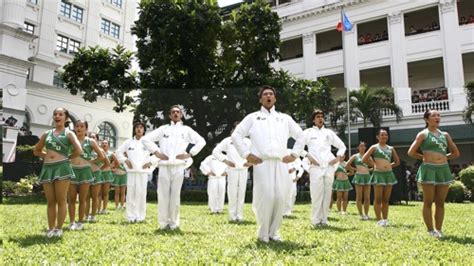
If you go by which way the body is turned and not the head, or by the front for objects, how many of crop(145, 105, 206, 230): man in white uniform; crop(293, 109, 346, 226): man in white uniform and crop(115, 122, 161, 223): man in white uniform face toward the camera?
3

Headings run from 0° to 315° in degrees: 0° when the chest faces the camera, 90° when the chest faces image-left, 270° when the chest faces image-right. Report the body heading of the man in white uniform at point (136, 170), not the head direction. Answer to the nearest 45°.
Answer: approximately 0°

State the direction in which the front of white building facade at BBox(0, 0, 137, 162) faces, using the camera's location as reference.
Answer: facing the viewer and to the right of the viewer

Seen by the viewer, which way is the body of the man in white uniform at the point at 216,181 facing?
toward the camera

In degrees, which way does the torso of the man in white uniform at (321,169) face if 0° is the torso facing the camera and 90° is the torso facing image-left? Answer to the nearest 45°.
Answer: approximately 0°

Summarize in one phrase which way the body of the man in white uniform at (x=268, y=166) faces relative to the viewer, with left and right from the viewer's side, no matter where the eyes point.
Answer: facing the viewer

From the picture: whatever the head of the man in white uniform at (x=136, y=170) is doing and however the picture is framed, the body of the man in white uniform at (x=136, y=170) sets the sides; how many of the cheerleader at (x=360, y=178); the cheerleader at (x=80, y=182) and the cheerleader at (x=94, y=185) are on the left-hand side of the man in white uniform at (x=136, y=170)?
1

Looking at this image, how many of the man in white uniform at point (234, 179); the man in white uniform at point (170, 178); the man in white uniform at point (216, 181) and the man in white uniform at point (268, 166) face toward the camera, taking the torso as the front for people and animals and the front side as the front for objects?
4

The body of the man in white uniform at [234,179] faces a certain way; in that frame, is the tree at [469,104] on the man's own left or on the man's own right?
on the man's own left
